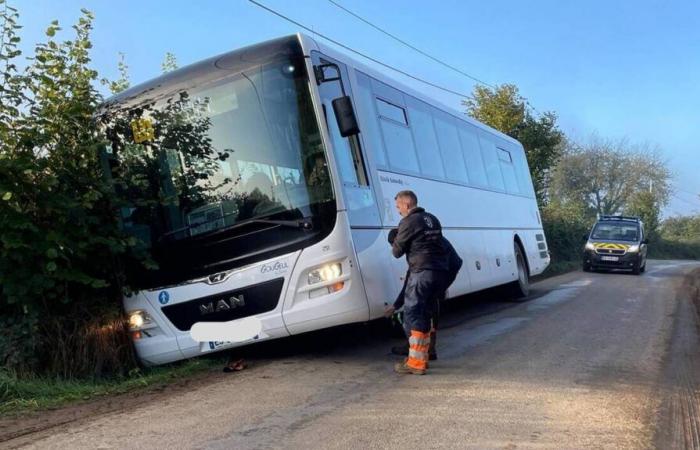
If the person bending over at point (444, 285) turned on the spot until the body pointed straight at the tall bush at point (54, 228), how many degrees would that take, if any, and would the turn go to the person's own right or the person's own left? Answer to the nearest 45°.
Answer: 0° — they already face it

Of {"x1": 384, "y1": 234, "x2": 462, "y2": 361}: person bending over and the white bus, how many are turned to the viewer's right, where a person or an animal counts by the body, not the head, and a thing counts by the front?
0

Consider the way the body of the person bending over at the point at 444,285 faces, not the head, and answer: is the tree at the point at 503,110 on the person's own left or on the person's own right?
on the person's own right

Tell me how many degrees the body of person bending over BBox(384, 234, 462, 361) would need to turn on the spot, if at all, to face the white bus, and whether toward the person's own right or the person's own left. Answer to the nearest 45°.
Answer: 0° — they already face it

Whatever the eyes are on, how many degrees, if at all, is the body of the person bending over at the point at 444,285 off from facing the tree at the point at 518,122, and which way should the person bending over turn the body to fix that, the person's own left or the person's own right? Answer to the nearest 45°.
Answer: approximately 90° to the person's own right

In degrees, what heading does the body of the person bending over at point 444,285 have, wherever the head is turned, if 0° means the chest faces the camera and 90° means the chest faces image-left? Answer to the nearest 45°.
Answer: approximately 90°
